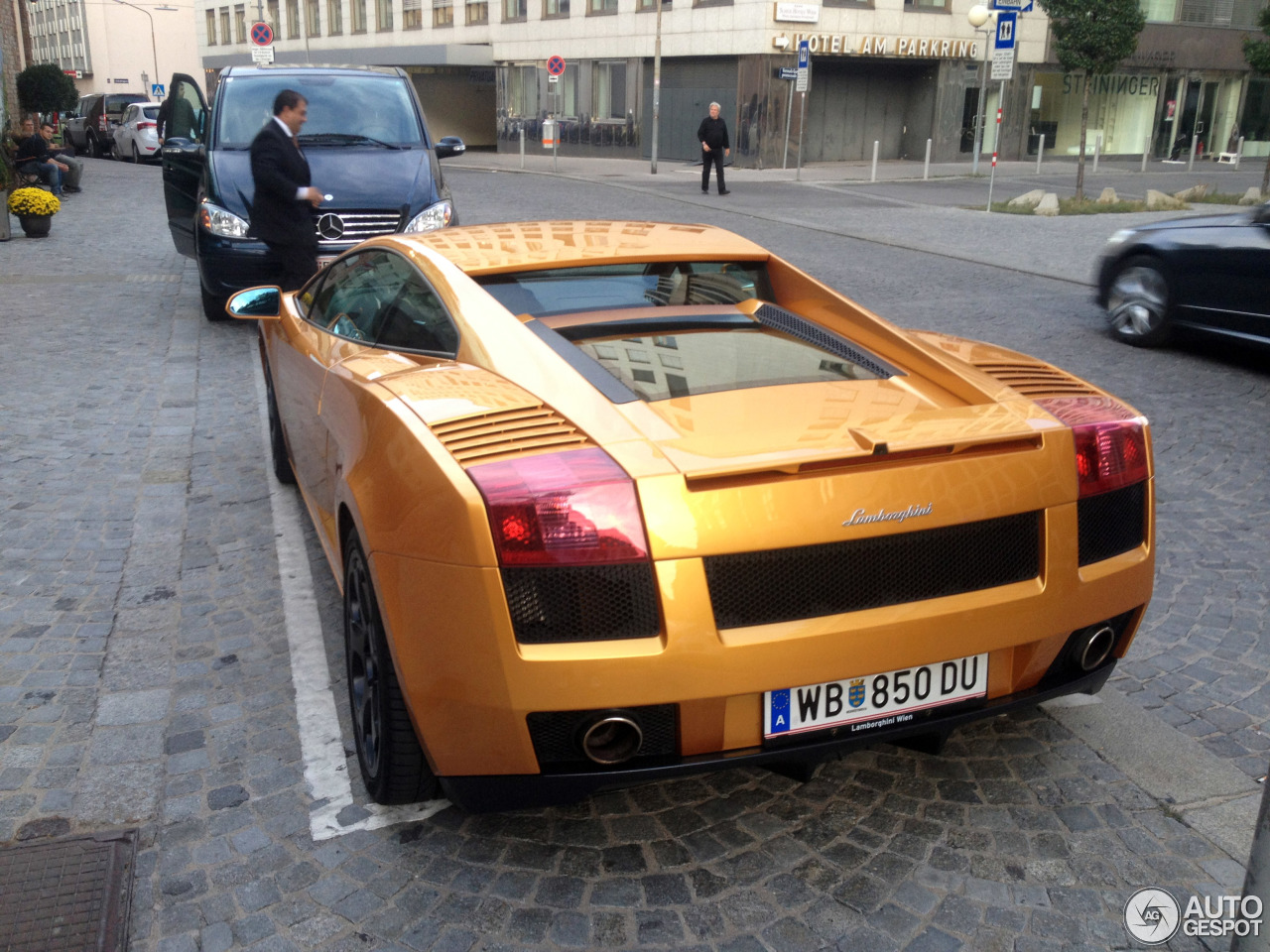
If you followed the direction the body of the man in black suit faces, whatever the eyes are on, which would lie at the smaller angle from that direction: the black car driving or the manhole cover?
the black car driving

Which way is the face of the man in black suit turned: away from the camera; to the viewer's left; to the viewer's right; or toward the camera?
to the viewer's right

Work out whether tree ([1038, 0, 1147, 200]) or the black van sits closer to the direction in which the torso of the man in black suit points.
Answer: the tree

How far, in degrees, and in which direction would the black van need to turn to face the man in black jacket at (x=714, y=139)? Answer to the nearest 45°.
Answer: approximately 135° to its left

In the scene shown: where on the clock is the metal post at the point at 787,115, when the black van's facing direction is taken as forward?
The metal post is roughly at 7 o'clock from the black van.

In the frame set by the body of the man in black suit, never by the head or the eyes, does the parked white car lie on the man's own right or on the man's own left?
on the man's own left

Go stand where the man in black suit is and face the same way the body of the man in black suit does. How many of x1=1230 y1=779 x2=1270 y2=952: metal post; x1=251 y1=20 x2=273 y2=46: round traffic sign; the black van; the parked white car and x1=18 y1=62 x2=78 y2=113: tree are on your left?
4

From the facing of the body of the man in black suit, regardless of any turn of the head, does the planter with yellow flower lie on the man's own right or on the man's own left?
on the man's own left

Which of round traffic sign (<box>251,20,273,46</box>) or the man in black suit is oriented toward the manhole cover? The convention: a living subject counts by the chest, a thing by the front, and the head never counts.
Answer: the round traffic sign

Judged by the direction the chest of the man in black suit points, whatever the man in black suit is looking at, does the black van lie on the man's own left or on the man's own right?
on the man's own left

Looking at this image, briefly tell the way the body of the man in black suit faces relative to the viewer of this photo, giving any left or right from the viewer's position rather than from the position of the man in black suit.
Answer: facing to the right of the viewer

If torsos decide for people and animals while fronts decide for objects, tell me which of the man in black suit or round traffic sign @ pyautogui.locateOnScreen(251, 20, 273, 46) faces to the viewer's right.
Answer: the man in black suit

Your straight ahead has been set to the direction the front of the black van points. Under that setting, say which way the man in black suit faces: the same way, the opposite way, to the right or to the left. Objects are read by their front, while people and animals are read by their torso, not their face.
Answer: to the left
